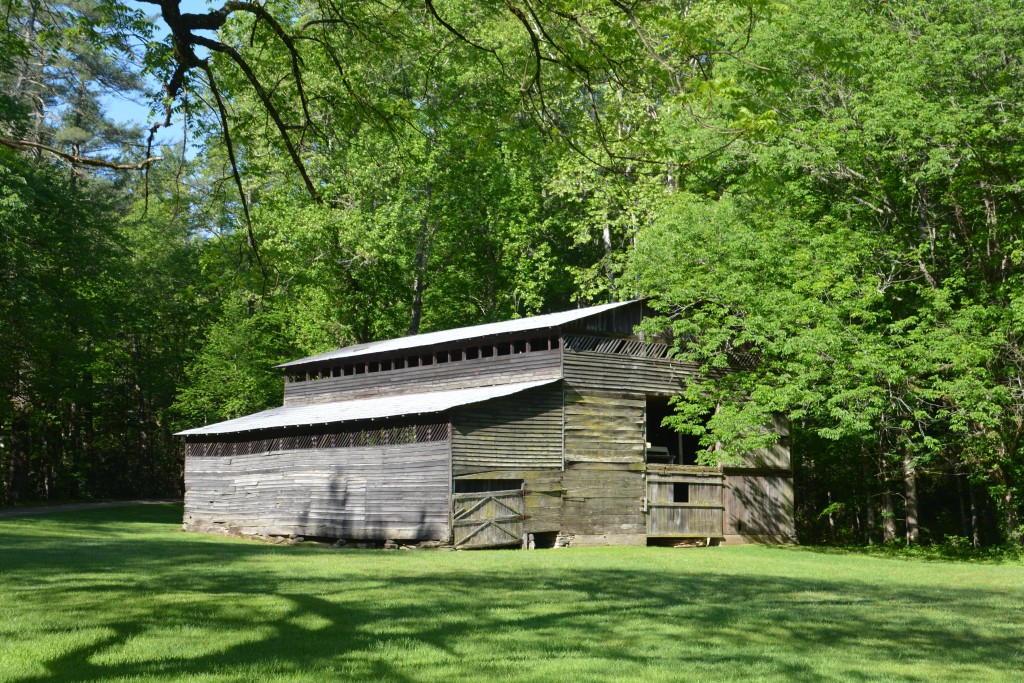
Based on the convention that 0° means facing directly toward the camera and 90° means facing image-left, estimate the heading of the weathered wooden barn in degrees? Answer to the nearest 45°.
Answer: approximately 315°
